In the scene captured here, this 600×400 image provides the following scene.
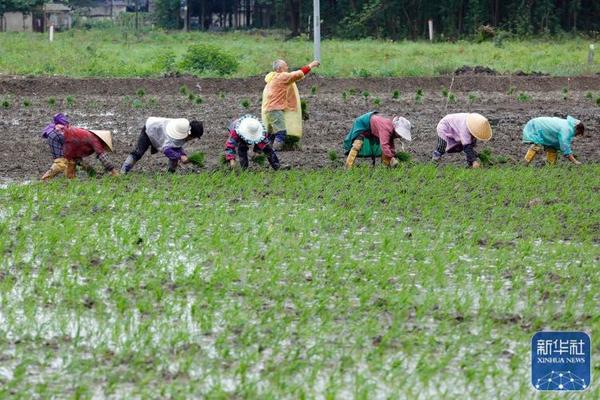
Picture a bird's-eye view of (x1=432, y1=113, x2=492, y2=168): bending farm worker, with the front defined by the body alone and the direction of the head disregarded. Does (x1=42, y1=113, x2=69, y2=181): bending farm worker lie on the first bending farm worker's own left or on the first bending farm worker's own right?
on the first bending farm worker's own right

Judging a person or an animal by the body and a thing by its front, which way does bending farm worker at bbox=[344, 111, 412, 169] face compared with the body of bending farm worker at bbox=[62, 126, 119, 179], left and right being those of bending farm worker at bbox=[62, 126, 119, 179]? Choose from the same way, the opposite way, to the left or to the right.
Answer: the same way

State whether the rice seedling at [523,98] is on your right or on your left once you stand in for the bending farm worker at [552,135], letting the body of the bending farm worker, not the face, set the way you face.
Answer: on your left

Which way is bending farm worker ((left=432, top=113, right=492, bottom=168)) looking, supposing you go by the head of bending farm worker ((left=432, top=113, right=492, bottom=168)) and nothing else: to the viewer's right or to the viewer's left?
to the viewer's right

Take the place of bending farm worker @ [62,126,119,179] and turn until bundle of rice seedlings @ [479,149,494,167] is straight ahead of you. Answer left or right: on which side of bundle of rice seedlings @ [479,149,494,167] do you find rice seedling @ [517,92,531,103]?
left

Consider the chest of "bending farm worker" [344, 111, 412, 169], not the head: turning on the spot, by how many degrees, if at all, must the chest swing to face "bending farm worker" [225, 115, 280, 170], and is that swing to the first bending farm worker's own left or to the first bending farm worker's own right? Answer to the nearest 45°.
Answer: approximately 180°

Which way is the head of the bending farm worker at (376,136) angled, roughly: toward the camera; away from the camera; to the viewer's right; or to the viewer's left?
to the viewer's right

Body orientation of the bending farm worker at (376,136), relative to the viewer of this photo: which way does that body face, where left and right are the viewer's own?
facing to the right of the viewer

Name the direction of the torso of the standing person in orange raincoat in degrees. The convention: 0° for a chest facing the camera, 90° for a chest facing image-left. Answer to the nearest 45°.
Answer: approximately 225°

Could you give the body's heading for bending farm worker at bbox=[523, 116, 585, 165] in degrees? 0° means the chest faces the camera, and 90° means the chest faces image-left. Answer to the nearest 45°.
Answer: approximately 270°

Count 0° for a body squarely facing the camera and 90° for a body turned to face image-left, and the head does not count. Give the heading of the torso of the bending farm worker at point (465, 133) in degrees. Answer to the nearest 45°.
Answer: approximately 315°

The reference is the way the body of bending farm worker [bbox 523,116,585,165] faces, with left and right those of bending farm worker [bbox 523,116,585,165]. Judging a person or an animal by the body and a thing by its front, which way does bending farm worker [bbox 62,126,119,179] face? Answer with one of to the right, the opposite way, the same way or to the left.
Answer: the same way

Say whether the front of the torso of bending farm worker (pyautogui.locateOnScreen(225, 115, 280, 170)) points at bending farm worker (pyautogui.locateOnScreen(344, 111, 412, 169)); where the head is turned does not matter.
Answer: no

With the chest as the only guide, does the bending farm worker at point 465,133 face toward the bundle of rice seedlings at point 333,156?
no

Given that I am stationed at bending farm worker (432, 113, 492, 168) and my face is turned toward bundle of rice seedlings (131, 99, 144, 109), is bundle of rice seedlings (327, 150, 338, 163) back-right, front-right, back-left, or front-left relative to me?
front-left

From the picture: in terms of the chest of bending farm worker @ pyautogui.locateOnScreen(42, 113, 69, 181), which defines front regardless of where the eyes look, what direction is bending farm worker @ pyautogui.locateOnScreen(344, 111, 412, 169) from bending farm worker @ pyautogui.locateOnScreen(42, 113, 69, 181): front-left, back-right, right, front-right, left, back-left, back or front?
front

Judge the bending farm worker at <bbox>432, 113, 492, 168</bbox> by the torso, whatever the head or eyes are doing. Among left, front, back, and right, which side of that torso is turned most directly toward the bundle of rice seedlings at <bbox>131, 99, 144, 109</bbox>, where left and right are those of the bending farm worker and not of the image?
back

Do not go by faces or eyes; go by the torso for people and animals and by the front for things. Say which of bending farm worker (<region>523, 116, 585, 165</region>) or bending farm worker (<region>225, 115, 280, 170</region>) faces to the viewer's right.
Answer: bending farm worker (<region>523, 116, 585, 165</region>)
